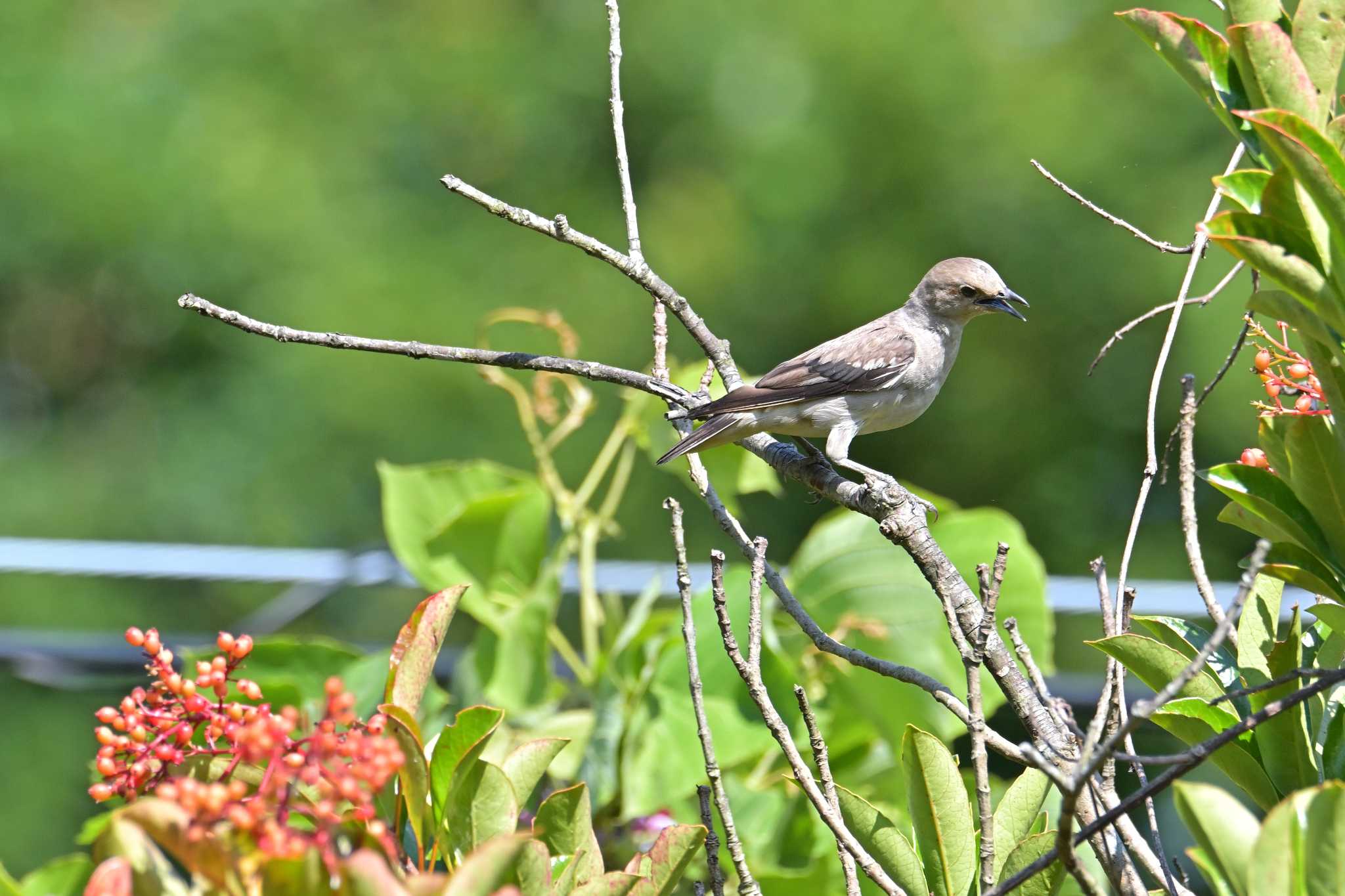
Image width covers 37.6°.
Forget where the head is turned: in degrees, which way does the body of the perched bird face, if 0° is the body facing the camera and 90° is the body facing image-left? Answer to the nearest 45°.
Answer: approximately 270°
